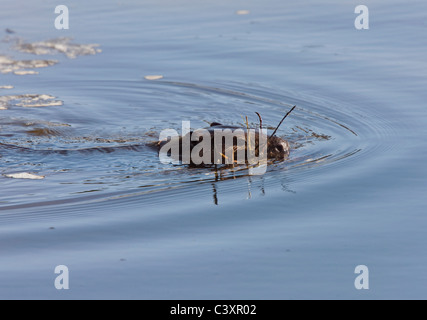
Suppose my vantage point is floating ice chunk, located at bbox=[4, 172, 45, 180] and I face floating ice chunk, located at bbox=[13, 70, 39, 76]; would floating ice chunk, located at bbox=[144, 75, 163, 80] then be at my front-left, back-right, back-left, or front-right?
front-right

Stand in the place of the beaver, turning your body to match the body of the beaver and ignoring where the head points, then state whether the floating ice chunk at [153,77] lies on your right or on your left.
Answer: on your left

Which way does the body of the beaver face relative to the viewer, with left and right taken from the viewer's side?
facing to the right of the viewer

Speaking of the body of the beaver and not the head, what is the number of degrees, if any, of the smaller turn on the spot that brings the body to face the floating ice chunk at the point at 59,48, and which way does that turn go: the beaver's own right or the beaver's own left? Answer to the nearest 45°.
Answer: approximately 135° to the beaver's own left

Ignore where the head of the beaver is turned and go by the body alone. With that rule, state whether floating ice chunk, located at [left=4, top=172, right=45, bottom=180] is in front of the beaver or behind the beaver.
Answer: behind

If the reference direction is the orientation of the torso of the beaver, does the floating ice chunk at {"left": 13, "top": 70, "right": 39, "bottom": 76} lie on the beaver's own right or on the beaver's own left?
on the beaver's own left

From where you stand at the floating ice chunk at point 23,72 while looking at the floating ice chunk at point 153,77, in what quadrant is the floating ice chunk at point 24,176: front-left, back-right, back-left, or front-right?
front-right

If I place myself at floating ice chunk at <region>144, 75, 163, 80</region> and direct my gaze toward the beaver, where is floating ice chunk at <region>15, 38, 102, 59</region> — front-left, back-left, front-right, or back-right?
back-right
